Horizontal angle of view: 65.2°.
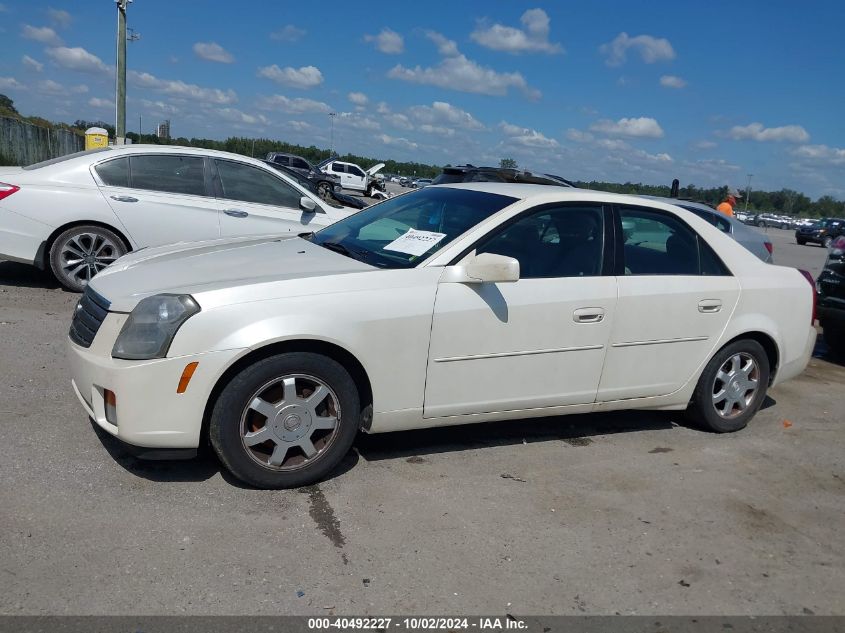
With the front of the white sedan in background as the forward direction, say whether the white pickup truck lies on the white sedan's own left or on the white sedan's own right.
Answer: on the white sedan's own left

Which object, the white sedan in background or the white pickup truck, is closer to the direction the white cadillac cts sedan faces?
the white sedan in background

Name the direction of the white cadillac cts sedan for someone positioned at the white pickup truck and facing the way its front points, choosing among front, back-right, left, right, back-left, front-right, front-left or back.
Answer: front-right

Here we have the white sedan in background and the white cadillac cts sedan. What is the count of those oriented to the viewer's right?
1

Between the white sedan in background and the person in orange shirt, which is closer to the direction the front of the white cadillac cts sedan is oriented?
the white sedan in background

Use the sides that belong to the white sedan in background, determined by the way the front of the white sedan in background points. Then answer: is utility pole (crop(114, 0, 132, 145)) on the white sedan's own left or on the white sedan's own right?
on the white sedan's own left

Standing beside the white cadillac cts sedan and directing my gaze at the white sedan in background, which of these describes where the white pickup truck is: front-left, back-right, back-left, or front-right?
front-right

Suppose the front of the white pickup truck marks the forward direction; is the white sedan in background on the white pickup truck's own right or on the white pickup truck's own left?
on the white pickup truck's own right

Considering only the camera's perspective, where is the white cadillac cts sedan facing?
facing the viewer and to the left of the viewer

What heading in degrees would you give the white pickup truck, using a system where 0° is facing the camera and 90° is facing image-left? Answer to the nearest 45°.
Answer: approximately 315°

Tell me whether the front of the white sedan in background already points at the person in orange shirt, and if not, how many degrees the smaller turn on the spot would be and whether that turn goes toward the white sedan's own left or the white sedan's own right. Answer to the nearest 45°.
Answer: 0° — it already faces them

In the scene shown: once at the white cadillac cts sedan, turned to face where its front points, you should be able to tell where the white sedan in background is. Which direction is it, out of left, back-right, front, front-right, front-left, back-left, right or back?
right

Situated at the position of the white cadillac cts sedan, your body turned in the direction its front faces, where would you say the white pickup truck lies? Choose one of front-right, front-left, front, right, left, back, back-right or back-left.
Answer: back-right

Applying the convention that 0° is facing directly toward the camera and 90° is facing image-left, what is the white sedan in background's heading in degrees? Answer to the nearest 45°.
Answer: approximately 270°

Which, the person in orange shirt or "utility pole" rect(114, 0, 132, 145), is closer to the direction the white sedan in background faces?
the person in orange shirt
